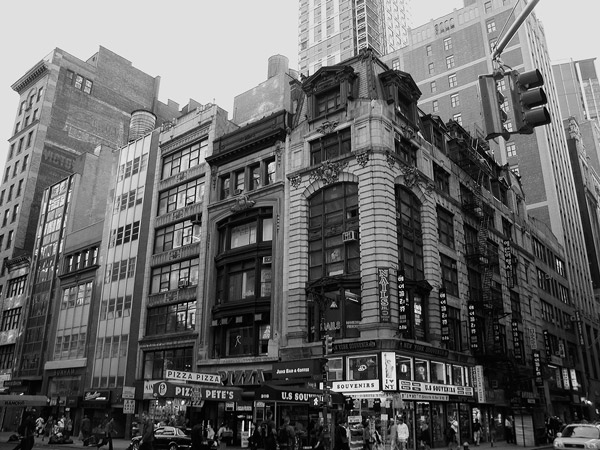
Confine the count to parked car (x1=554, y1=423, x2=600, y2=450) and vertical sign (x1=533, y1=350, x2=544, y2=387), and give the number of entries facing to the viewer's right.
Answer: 0

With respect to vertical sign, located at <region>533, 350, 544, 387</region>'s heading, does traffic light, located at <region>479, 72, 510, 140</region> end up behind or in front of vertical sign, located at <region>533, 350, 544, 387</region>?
in front

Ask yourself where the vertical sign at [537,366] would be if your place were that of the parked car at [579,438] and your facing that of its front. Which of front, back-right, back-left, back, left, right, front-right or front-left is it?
back-right

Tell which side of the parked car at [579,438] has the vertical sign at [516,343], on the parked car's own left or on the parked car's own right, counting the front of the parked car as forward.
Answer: on the parked car's own right

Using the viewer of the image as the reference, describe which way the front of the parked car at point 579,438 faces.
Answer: facing the viewer and to the left of the viewer

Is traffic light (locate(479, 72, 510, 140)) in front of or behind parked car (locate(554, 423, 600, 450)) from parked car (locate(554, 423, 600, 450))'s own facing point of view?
in front

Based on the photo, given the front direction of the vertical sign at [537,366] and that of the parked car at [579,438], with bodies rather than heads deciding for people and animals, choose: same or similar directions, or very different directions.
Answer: same or similar directions

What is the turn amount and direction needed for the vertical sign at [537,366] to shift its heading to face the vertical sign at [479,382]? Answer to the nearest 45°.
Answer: approximately 45° to its left

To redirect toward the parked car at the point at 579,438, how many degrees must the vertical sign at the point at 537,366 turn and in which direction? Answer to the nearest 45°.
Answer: approximately 45° to its left
